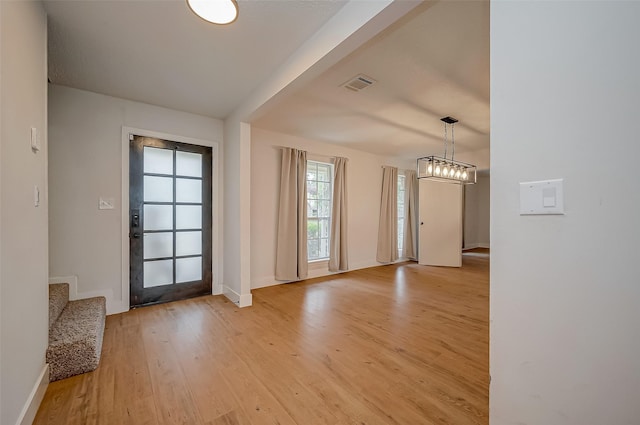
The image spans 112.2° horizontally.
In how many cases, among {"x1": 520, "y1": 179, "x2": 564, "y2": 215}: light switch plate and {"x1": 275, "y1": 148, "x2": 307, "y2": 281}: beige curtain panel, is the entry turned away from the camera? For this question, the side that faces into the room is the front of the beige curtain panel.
0

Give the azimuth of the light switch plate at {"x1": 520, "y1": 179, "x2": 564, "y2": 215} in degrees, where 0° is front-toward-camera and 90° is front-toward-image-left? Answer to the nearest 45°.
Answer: approximately 0°

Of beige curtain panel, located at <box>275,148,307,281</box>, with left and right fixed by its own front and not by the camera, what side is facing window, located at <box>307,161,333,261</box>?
left

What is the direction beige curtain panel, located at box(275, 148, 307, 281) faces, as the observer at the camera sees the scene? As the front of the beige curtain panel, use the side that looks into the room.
facing the viewer and to the right of the viewer

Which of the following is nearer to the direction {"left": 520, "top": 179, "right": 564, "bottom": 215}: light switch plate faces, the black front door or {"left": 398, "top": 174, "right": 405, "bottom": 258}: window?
the black front door

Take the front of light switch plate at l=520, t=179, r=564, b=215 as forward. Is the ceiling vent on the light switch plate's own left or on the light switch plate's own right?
on the light switch plate's own right

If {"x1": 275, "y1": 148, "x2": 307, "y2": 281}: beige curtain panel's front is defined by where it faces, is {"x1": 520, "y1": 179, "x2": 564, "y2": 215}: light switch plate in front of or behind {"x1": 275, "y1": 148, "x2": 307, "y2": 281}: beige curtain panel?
in front

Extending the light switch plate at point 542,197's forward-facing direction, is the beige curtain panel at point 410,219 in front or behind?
behind

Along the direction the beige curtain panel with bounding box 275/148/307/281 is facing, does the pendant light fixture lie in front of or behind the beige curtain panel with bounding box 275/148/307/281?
in front

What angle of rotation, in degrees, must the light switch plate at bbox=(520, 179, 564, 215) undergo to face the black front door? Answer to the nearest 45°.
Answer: approximately 90° to its right

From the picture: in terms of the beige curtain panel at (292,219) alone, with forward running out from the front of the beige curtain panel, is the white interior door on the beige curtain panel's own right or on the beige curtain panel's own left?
on the beige curtain panel's own left
